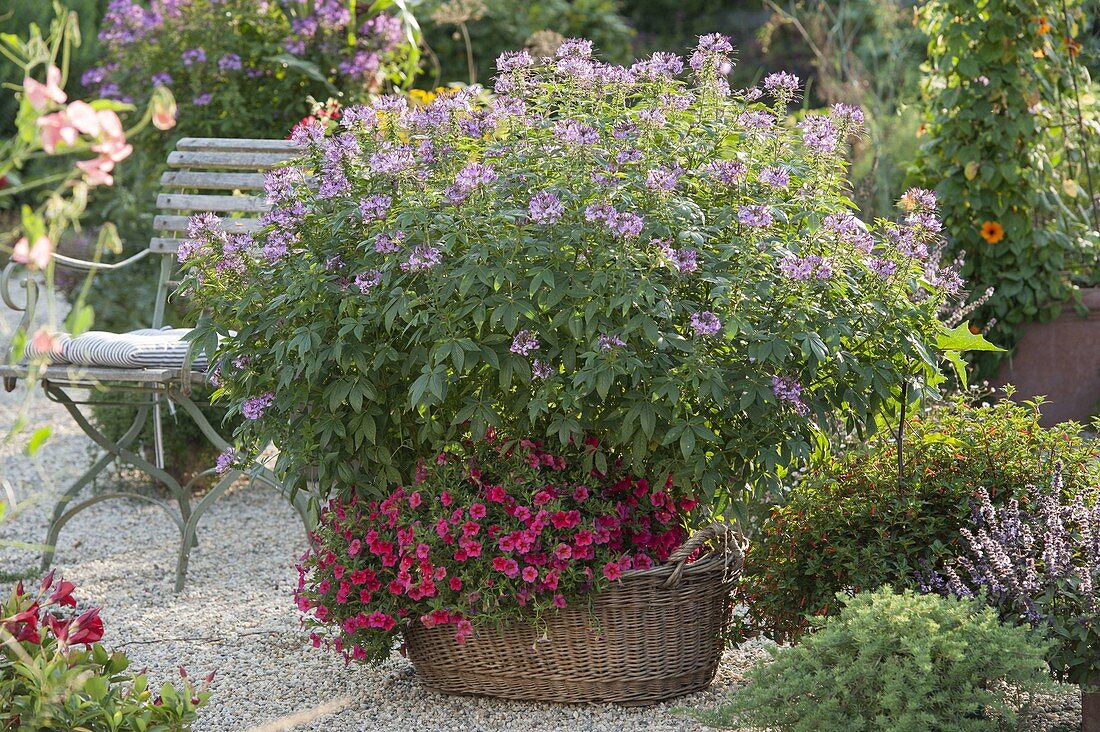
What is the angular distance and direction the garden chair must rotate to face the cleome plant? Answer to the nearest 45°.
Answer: approximately 90° to its left

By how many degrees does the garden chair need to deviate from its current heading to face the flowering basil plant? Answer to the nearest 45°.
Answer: approximately 90° to its left

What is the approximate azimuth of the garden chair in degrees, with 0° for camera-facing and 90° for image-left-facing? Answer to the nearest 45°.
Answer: approximately 45°

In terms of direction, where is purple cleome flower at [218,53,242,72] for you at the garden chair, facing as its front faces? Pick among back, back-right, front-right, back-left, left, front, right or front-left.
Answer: back-right

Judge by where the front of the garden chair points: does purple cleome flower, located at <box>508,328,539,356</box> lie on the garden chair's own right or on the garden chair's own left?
on the garden chair's own left

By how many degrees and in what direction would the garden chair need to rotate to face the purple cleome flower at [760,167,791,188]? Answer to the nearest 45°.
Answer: approximately 90° to its left

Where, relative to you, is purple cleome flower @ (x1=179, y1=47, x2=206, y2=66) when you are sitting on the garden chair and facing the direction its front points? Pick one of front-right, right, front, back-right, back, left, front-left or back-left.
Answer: back-right
